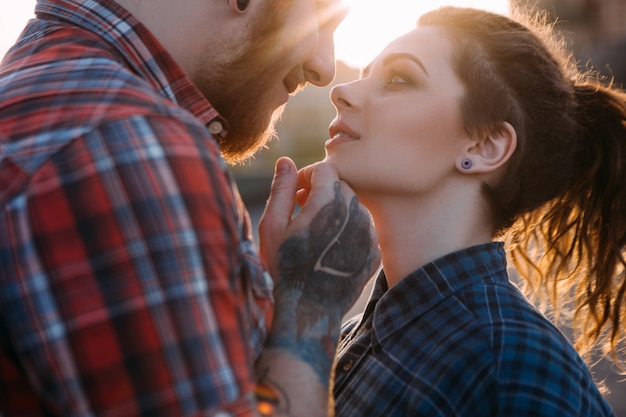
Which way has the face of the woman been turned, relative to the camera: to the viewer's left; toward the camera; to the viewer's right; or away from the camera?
to the viewer's left

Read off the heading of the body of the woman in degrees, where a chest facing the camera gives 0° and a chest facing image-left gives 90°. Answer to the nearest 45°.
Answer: approximately 90°
